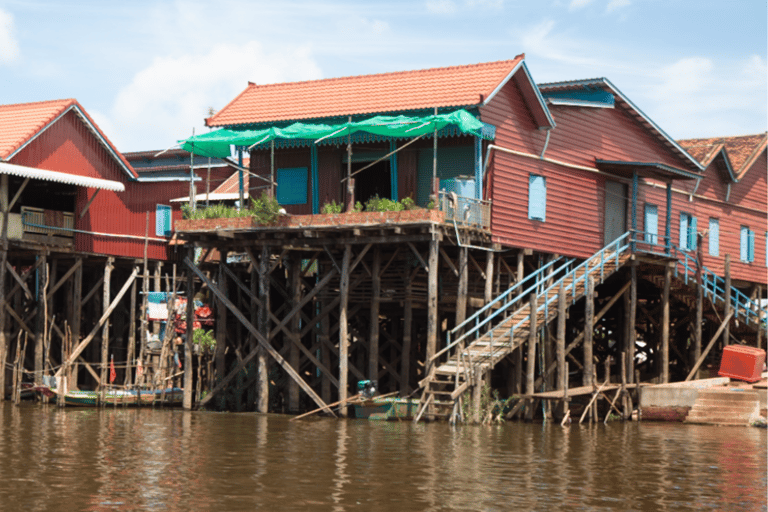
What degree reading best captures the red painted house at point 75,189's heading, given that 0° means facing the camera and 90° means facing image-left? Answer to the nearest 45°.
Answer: approximately 315°

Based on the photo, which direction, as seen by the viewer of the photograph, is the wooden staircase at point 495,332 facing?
facing the viewer and to the left of the viewer

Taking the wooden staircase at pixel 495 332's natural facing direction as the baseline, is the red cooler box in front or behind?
behind
